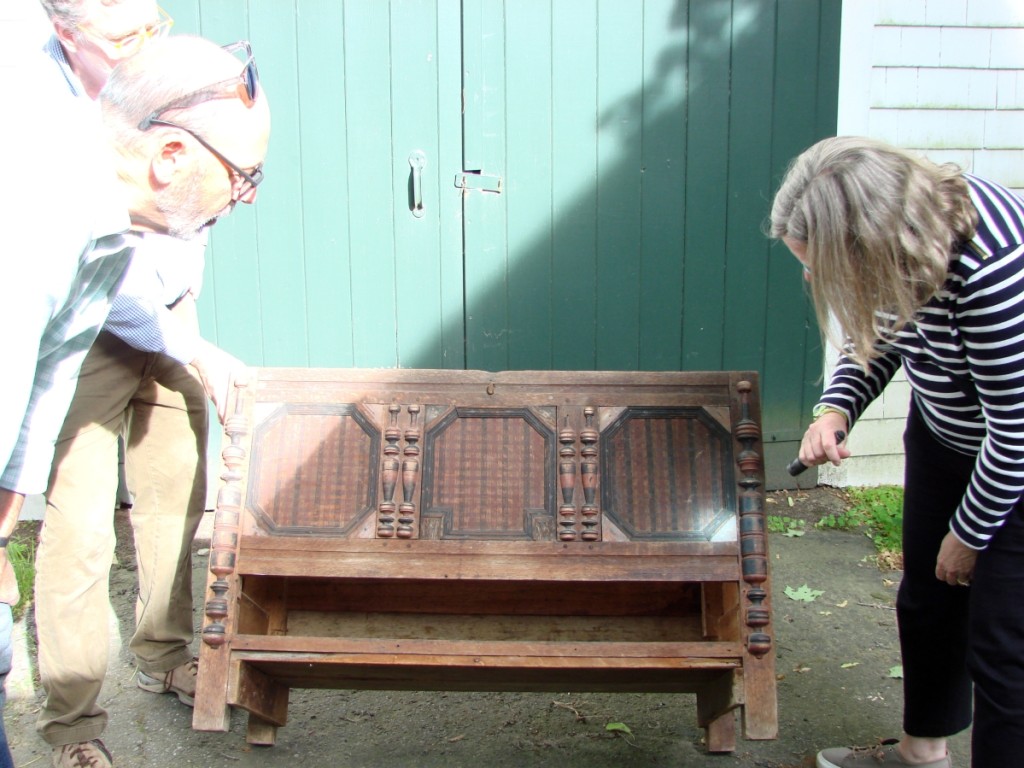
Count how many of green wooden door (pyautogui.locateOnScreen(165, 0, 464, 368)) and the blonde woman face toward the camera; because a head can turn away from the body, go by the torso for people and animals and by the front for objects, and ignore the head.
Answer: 1

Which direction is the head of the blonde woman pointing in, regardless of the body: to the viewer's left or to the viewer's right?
to the viewer's left

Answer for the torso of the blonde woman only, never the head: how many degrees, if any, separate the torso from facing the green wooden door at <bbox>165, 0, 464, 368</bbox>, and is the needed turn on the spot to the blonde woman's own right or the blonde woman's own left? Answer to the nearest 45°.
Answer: approximately 45° to the blonde woman's own right

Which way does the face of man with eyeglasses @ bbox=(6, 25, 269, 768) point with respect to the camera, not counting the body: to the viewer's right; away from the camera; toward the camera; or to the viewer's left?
to the viewer's right

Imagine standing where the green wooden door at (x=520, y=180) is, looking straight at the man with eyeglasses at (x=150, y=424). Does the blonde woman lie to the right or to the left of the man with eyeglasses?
left

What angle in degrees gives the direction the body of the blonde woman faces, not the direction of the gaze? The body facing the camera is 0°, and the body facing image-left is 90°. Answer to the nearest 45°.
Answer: approximately 90°

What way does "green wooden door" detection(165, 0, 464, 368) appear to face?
toward the camera

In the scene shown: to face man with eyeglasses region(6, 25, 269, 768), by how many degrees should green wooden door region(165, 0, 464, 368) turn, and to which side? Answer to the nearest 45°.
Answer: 0° — it already faces them

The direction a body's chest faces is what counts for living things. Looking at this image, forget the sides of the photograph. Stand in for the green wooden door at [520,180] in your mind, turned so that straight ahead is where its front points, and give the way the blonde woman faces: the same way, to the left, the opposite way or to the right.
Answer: to the right

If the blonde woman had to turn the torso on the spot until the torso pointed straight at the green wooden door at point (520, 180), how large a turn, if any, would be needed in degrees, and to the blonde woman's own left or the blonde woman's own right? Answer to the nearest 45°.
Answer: approximately 45° to the blonde woman's own right

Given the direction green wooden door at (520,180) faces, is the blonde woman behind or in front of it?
in front

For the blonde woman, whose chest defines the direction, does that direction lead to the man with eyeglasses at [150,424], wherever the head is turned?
yes

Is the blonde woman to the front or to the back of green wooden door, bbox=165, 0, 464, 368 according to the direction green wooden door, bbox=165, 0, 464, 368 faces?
to the front

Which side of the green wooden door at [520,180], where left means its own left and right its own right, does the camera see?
front
